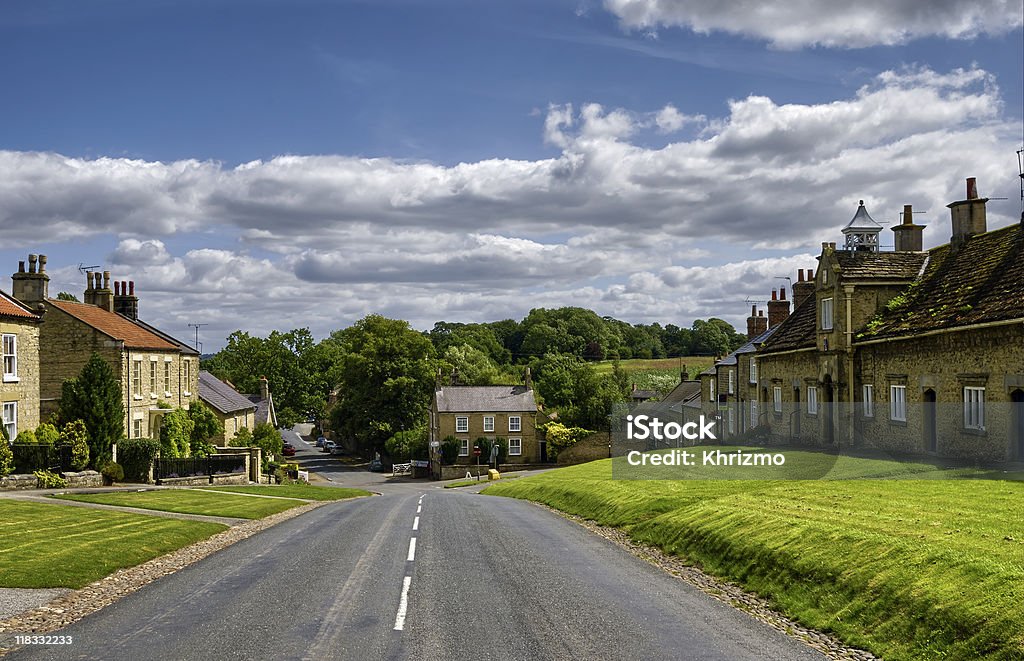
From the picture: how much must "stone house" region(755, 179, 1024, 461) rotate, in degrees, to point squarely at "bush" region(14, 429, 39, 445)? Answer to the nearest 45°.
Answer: approximately 45° to its right

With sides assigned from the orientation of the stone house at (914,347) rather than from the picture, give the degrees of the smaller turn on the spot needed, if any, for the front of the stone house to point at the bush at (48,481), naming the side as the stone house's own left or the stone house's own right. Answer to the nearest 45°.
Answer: approximately 45° to the stone house's own right

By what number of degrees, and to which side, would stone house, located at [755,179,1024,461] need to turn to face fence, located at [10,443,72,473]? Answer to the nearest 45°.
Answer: approximately 45° to its right

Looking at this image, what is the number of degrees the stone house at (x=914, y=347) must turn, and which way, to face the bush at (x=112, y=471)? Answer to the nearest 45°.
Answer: approximately 45° to its right

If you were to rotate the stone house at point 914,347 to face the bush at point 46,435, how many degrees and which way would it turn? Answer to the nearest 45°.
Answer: approximately 45° to its right

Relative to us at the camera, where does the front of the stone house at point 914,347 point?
facing the viewer and to the left of the viewer
